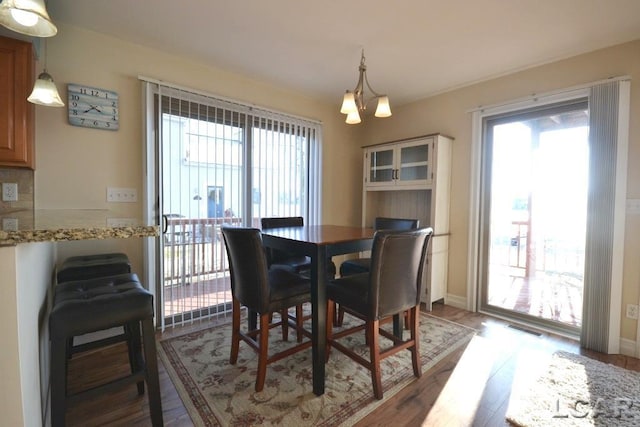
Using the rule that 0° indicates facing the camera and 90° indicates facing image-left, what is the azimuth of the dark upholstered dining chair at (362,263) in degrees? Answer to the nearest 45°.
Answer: approximately 45°

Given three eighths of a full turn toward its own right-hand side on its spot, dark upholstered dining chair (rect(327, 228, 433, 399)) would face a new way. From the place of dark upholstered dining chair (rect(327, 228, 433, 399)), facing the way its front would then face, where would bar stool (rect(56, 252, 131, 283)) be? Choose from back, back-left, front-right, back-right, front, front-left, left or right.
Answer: back

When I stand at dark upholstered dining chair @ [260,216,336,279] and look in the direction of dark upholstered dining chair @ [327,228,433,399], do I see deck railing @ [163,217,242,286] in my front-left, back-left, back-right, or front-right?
back-right

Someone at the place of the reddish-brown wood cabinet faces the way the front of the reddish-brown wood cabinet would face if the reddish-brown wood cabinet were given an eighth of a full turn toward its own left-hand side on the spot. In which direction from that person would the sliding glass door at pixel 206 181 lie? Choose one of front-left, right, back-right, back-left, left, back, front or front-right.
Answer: front-left

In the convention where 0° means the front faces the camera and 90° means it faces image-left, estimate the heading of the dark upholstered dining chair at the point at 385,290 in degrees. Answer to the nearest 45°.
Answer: approximately 135°

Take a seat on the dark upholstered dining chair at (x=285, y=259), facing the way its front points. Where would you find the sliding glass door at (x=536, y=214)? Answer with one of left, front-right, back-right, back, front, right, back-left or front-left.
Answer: front-left

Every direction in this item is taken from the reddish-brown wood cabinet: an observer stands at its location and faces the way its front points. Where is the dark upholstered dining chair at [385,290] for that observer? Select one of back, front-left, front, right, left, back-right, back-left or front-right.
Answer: front-left
